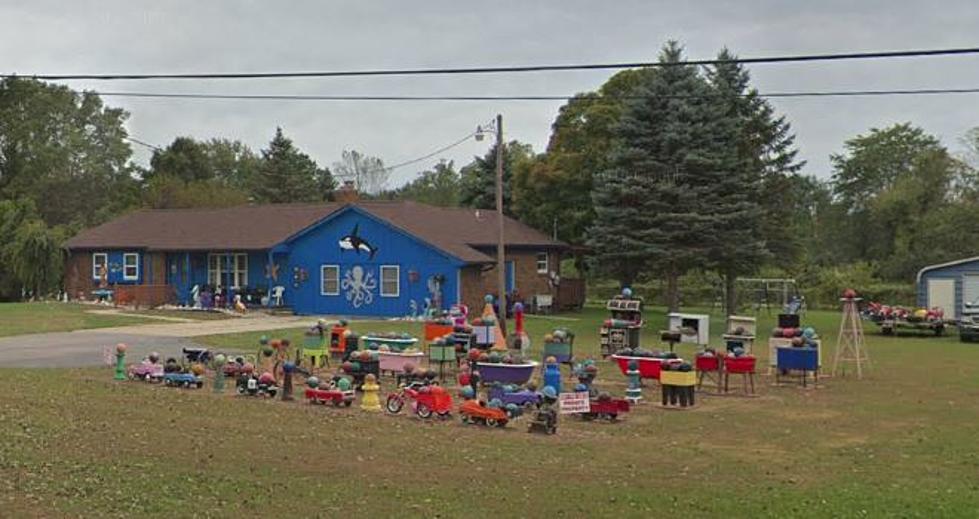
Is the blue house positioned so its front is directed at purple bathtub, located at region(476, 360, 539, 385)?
yes

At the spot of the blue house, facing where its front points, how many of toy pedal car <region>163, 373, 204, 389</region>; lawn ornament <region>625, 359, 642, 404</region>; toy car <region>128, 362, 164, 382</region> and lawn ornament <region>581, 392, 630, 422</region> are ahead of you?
4

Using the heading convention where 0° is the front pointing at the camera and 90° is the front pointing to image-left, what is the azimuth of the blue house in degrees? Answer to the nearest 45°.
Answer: approximately 0°

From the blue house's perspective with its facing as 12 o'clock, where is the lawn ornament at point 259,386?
The lawn ornament is roughly at 12 o'clock from the blue house.

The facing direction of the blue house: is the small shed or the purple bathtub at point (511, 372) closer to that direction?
the purple bathtub

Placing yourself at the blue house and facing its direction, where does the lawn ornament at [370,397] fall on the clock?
The lawn ornament is roughly at 12 o'clock from the blue house.

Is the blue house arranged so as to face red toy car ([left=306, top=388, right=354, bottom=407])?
yes

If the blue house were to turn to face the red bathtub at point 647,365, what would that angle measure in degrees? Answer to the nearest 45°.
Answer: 0° — it already faces it

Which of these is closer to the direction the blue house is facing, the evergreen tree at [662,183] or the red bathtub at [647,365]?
the red bathtub
